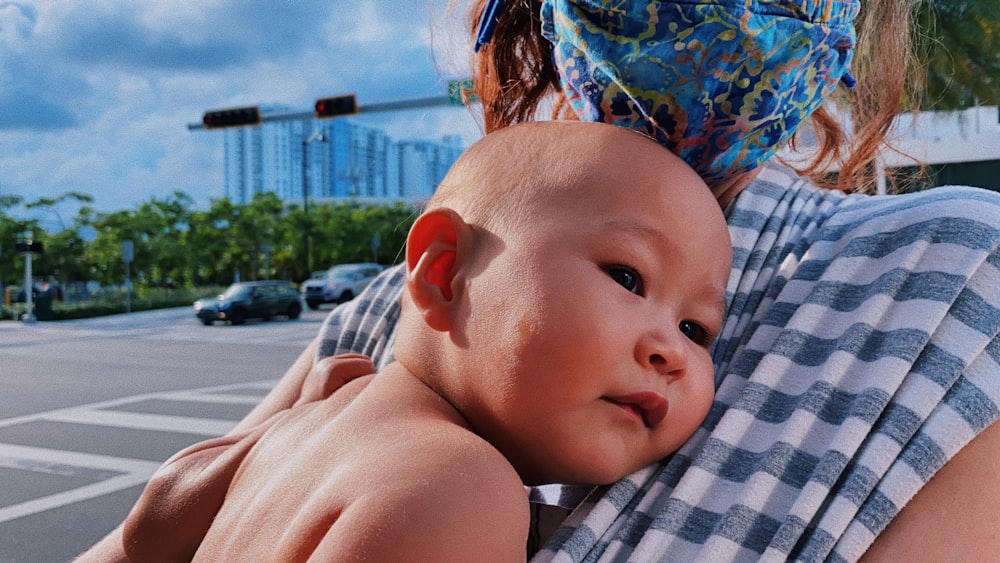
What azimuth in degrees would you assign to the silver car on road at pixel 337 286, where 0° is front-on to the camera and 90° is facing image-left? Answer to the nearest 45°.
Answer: approximately 45°

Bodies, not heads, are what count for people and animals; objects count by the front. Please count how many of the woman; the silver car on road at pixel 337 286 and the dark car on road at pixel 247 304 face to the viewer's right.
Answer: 0

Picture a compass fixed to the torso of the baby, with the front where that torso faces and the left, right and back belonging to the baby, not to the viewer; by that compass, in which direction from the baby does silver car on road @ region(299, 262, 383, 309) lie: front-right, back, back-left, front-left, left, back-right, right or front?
front-left

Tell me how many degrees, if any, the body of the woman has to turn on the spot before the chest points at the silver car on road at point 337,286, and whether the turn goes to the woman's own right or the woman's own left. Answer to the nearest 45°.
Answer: approximately 135° to the woman's own right

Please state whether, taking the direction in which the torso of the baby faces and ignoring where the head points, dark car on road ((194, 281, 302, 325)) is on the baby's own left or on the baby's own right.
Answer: on the baby's own left

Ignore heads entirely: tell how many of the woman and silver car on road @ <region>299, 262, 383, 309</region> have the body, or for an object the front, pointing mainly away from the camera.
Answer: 0

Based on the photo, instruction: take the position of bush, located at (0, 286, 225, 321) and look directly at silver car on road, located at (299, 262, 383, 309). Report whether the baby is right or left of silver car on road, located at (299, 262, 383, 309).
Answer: right

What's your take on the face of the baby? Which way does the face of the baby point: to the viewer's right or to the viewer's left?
to the viewer's right

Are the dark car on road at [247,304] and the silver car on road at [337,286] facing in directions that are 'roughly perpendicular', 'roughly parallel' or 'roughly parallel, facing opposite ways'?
roughly parallel

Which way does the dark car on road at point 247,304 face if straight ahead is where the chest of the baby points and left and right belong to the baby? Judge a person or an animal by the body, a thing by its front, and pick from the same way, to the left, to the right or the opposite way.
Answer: the opposite way

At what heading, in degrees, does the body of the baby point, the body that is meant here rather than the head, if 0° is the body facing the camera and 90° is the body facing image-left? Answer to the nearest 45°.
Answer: approximately 225°

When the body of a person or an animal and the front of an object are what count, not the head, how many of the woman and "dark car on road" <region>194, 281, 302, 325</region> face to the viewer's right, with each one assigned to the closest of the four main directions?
0

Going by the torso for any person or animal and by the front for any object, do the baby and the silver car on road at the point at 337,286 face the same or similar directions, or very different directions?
very different directions

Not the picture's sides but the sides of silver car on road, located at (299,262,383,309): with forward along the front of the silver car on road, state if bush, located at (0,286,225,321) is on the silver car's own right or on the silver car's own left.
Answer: on the silver car's own right

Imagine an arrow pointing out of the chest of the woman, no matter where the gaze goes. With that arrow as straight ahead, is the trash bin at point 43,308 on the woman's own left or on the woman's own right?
on the woman's own right
